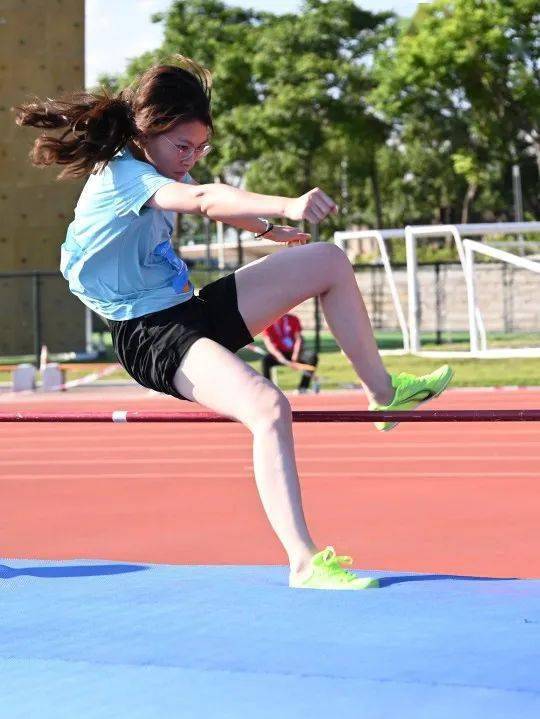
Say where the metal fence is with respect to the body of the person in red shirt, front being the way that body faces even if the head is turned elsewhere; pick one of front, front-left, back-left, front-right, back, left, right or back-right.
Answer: back

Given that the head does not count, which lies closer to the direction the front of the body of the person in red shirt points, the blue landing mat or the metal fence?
the blue landing mat

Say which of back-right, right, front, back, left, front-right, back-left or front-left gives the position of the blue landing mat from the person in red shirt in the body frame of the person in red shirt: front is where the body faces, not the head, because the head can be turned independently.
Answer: front

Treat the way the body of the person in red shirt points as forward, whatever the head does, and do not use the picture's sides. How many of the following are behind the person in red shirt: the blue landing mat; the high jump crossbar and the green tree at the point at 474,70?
1

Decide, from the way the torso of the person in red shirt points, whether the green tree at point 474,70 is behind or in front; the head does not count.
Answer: behind

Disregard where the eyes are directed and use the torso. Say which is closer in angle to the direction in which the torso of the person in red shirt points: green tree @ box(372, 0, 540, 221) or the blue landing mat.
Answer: the blue landing mat

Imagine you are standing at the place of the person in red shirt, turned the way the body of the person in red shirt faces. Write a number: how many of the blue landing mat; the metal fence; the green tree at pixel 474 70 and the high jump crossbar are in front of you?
2

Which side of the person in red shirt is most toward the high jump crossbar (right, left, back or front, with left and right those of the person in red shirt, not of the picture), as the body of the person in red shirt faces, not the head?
front

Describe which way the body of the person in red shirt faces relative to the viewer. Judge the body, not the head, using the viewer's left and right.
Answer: facing the viewer

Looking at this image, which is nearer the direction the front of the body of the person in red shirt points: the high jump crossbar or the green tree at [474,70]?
the high jump crossbar
